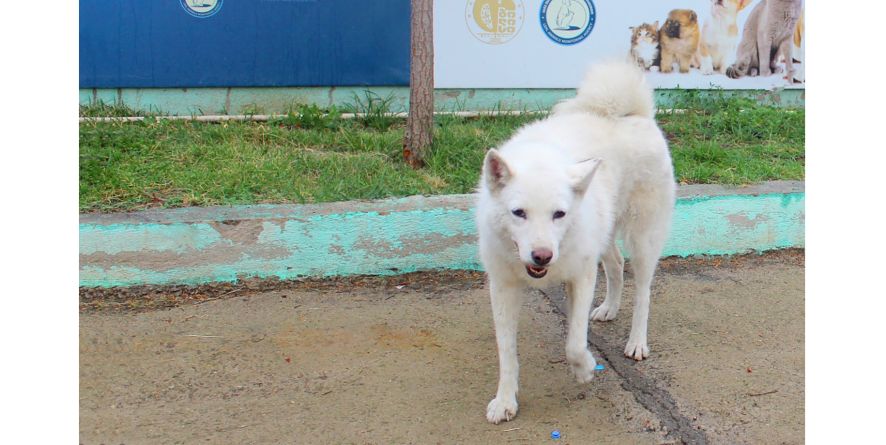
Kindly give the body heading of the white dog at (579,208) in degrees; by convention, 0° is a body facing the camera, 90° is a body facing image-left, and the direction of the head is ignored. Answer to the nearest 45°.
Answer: approximately 45°

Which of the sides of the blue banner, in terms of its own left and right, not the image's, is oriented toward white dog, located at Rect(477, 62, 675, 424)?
front

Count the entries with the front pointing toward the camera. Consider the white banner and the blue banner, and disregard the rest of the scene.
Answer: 2

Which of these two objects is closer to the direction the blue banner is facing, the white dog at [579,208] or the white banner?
the white dog

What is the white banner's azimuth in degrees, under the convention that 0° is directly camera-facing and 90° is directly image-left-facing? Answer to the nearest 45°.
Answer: approximately 0°
